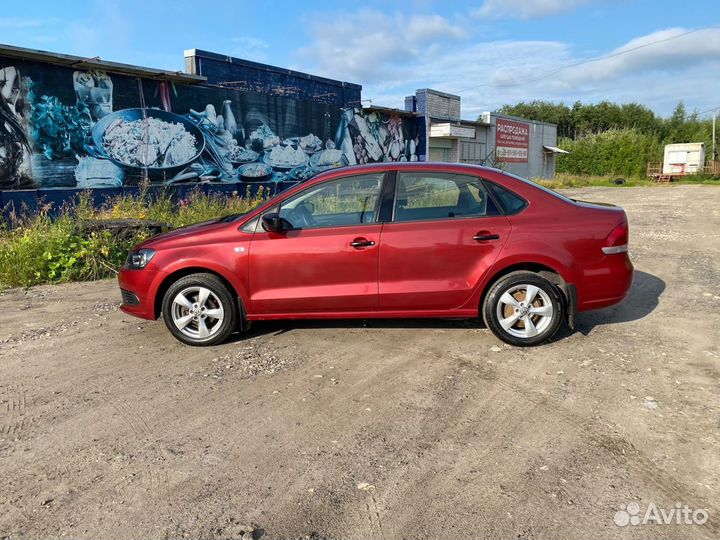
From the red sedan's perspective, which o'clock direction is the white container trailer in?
The white container trailer is roughly at 4 o'clock from the red sedan.

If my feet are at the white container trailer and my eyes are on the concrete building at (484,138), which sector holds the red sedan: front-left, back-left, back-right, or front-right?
front-left

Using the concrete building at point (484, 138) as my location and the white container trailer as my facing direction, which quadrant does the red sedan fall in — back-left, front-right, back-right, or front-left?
back-right

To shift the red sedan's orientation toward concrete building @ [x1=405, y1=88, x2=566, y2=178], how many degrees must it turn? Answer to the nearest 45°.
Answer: approximately 90° to its right

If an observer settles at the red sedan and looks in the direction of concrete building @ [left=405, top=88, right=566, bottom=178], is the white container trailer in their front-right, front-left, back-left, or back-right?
front-right

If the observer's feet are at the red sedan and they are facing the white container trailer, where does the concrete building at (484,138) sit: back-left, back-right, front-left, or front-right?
front-left

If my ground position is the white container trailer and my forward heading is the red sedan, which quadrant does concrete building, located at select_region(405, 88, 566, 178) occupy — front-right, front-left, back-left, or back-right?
front-right

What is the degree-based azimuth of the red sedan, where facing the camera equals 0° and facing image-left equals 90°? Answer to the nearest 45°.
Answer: approximately 90°
